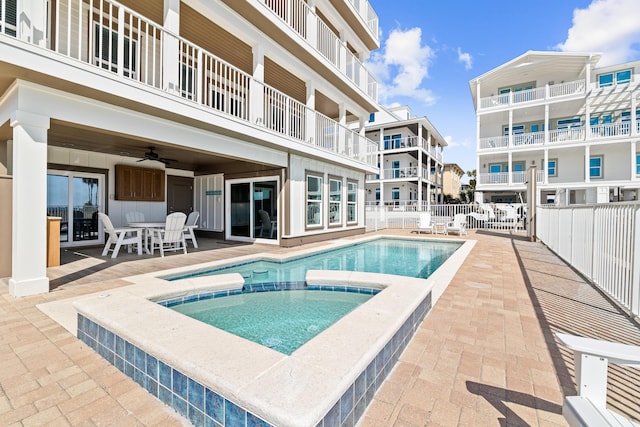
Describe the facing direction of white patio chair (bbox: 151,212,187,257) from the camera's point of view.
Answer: facing away from the viewer and to the left of the viewer

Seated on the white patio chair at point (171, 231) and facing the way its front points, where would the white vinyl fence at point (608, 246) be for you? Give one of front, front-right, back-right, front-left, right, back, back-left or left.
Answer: back

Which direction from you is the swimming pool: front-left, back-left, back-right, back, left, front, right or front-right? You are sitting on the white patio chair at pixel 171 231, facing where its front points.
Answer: back-left

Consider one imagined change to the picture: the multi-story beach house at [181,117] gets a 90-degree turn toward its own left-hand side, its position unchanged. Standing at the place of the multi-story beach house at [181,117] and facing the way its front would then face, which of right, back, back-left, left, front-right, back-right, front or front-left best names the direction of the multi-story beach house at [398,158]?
front

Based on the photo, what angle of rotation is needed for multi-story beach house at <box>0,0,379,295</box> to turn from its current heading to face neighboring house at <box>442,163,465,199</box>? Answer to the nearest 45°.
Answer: approximately 90° to its left

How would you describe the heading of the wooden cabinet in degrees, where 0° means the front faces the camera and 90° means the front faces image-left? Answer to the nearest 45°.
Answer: approximately 315°

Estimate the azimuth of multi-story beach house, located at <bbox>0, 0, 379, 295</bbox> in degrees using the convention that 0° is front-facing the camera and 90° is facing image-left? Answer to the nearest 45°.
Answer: approximately 315°

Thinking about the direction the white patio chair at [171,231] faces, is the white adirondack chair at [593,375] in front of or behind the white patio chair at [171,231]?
behind

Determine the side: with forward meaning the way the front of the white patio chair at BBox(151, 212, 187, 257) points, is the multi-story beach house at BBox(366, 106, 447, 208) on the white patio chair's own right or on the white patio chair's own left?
on the white patio chair's own right

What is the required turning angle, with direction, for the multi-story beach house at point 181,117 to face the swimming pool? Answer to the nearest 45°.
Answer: approximately 45° to its right

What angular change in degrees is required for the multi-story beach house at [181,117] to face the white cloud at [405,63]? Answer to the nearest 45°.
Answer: approximately 90° to its left

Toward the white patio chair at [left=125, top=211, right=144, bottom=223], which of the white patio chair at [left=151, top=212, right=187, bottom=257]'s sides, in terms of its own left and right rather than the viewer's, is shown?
front

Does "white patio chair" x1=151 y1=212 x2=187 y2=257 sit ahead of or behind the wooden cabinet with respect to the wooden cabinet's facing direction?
ahead
